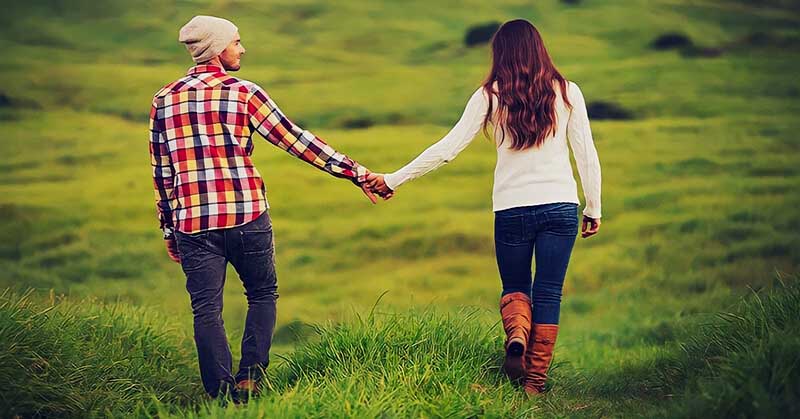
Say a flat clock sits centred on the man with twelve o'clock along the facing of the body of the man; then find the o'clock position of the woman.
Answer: The woman is roughly at 3 o'clock from the man.

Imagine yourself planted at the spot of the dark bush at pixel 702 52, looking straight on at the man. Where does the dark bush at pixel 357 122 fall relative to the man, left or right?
right

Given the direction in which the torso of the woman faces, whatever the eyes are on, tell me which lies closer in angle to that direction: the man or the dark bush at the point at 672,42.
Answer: the dark bush

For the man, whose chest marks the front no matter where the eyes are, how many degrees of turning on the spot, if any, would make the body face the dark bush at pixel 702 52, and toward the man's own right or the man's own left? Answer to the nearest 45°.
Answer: approximately 45° to the man's own right

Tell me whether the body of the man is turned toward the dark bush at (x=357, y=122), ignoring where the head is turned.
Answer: yes

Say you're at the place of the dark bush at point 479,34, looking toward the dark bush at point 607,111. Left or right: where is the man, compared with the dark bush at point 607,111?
right

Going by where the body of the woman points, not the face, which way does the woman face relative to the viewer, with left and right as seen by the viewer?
facing away from the viewer

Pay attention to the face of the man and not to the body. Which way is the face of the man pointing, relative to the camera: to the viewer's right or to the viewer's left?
to the viewer's right

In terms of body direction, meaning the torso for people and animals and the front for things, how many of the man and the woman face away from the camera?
2

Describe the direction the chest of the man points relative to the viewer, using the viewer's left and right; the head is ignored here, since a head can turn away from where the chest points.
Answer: facing away from the viewer
